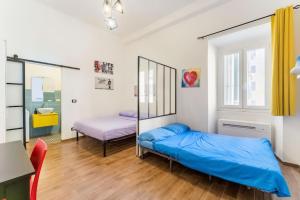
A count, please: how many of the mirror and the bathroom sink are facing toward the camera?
2

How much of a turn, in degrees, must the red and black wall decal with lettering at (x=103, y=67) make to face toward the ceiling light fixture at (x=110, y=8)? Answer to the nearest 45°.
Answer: approximately 45° to its right

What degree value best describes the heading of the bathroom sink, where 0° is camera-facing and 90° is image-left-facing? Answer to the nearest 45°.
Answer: approximately 0°

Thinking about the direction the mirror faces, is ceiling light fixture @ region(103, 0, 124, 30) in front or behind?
in front

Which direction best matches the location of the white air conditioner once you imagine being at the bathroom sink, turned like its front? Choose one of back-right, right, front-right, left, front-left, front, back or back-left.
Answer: front-left

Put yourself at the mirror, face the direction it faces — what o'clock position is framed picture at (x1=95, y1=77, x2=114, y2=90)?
The framed picture is roughly at 10 o'clock from the mirror.

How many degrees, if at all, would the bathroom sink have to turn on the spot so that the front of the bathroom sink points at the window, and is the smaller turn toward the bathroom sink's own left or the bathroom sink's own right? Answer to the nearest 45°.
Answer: approximately 45° to the bathroom sink's own left

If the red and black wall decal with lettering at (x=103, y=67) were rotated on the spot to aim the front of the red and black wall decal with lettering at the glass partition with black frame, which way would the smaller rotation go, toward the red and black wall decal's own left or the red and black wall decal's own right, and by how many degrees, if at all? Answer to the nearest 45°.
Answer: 0° — it already faces it

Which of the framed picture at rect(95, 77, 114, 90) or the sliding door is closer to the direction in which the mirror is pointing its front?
the sliding door

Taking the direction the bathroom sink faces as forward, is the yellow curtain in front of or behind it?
in front
